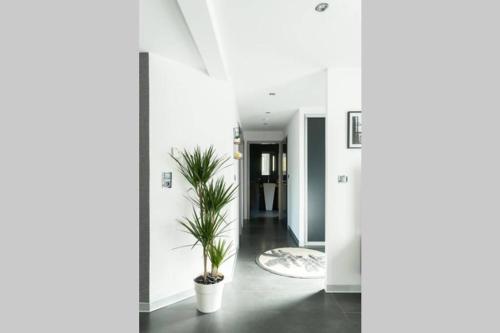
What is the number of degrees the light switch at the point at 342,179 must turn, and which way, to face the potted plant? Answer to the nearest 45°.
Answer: approximately 45° to its right

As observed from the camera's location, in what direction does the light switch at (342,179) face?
facing the viewer

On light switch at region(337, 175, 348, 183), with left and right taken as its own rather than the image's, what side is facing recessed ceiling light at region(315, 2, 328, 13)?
front

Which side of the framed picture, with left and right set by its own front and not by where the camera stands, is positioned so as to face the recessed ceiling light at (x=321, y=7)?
front

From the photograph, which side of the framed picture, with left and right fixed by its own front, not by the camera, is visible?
front

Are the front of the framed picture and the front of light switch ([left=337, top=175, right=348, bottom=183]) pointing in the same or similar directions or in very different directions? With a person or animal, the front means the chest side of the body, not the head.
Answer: same or similar directions

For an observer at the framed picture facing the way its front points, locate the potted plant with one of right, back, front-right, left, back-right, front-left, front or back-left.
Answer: front-right
